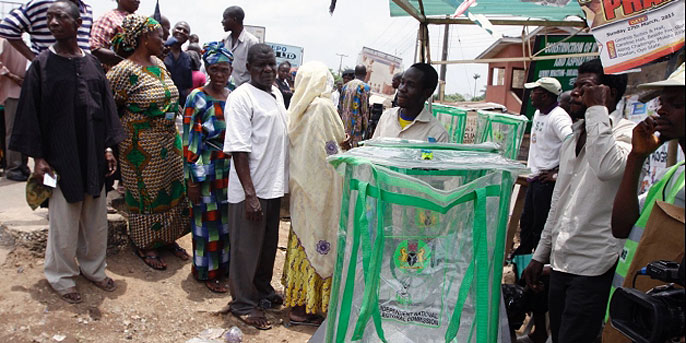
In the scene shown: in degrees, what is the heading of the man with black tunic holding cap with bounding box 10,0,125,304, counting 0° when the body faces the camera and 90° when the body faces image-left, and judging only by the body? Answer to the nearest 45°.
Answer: approximately 315°

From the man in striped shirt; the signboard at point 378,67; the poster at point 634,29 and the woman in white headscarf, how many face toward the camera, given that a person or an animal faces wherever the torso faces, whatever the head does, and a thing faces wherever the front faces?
3

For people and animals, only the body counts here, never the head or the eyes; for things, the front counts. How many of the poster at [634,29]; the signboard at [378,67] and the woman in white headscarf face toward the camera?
2

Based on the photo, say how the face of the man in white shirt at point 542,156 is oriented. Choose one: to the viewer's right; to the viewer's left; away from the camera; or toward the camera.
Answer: to the viewer's left

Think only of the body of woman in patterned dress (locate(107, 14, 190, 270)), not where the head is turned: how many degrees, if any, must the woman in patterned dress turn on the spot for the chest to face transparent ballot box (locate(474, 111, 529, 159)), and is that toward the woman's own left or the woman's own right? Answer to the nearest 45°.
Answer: approximately 45° to the woman's own left

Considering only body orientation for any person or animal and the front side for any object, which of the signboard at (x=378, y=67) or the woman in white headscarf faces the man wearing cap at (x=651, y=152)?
the signboard

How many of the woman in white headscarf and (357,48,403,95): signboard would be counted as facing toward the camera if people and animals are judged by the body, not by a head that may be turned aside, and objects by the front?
1

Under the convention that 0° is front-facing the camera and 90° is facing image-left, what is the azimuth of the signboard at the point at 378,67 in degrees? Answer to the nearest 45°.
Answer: approximately 0°
